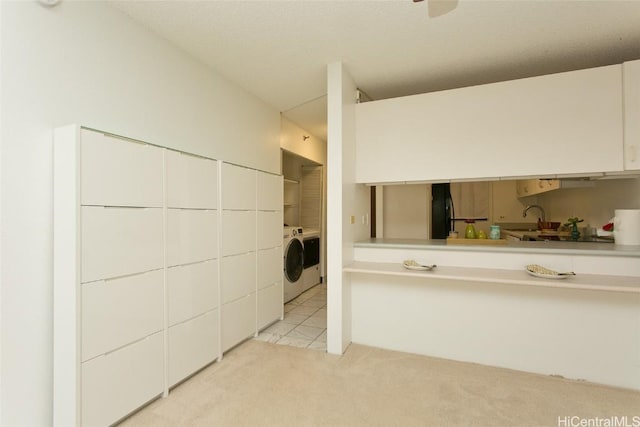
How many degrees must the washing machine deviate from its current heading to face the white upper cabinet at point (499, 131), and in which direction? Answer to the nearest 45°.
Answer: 0° — it already faces it

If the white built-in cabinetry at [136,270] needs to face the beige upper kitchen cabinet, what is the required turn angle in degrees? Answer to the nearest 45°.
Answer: approximately 45° to its left

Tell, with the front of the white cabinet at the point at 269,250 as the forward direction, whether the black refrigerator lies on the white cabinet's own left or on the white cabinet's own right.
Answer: on the white cabinet's own left

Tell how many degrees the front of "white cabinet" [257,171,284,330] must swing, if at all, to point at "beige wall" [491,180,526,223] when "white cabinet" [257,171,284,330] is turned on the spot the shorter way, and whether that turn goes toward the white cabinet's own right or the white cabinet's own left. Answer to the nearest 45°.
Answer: approximately 45° to the white cabinet's own left

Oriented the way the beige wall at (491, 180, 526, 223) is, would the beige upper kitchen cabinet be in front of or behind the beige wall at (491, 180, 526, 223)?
in front

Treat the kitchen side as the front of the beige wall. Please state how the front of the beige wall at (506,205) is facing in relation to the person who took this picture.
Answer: facing the viewer

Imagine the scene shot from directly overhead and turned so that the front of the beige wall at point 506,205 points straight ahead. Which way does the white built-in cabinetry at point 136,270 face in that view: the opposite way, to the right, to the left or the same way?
to the left

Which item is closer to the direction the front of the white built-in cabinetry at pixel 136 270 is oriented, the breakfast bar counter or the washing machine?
the breakfast bar counter

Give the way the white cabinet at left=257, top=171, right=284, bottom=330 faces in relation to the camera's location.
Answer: facing the viewer and to the right of the viewer

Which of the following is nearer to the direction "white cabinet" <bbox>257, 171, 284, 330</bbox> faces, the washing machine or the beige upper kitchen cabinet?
the beige upper kitchen cabinet

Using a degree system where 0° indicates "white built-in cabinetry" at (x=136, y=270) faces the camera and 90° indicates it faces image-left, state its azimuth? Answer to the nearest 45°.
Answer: approximately 315°
